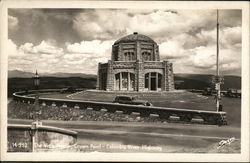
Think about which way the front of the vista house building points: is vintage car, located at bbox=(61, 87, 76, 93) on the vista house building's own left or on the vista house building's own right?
on the vista house building's own right

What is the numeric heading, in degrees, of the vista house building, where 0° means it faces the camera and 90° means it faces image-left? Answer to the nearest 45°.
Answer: approximately 315°

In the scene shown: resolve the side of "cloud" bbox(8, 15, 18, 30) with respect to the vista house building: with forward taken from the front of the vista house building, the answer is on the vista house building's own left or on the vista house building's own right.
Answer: on the vista house building's own right

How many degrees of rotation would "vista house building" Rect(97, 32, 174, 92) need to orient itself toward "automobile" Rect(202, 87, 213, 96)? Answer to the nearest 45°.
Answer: approximately 45° to its left

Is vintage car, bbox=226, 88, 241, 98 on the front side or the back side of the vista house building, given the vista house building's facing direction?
on the front side
